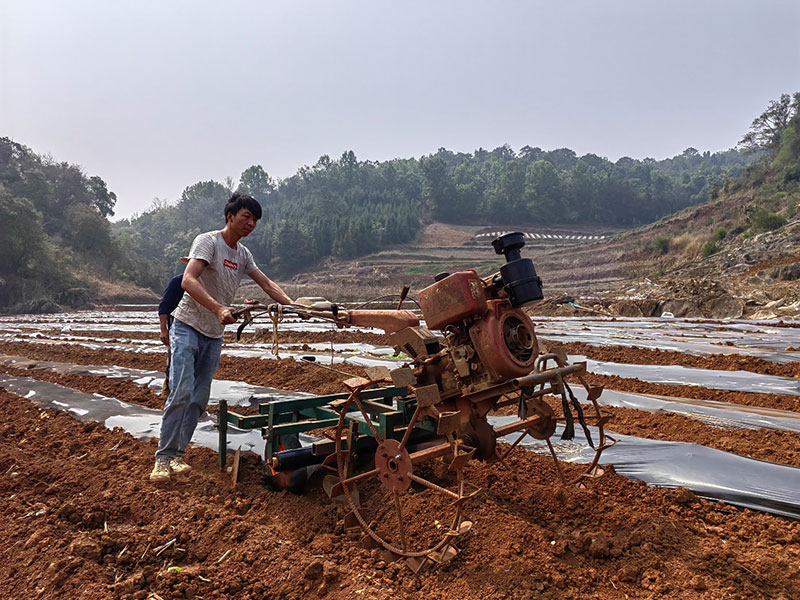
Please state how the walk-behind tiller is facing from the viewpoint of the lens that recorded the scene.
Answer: facing the viewer and to the right of the viewer

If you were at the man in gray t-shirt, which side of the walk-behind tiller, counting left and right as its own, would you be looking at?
back

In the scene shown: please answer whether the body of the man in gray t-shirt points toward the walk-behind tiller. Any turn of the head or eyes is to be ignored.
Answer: yes

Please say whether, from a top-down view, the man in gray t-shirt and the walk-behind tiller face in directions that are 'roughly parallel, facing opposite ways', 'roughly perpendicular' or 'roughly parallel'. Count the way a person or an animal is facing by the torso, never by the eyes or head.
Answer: roughly parallel

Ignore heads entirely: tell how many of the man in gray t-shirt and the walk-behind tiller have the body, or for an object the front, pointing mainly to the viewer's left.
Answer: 0
